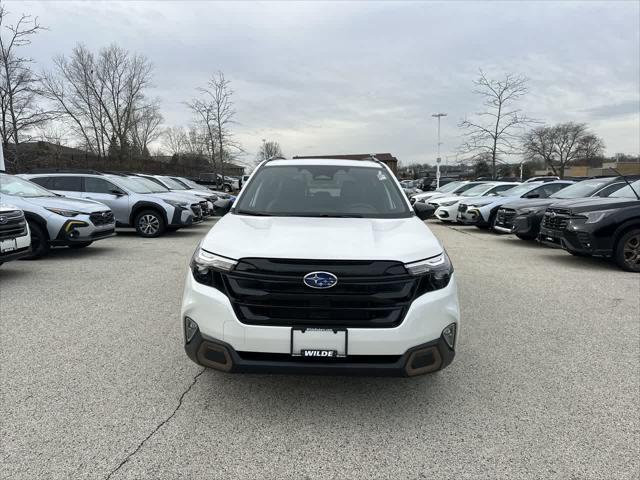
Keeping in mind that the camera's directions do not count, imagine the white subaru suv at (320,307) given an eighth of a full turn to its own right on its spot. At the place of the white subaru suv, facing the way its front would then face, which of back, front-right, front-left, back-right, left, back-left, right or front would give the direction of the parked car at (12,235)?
right

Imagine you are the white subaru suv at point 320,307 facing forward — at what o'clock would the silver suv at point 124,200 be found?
The silver suv is roughly at 5 o'clock from the white subaru suv.

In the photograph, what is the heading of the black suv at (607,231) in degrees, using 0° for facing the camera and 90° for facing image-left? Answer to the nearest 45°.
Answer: approximately 45°

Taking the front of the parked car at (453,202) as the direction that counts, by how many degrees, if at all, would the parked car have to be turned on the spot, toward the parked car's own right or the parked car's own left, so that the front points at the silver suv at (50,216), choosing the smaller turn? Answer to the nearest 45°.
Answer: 0° — it already faces it

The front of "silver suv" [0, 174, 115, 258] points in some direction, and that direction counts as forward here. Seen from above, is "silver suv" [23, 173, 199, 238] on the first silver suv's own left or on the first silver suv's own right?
on the first silver suv's own left

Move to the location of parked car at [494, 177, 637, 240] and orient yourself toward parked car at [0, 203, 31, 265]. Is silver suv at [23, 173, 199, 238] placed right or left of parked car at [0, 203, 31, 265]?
right
